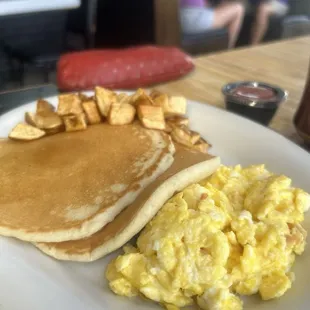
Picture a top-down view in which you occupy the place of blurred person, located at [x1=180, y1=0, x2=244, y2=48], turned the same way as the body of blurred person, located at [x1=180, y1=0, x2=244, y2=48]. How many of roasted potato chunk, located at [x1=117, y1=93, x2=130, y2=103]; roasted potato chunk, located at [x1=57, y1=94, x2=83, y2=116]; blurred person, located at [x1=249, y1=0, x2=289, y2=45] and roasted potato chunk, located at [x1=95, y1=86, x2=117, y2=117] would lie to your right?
3

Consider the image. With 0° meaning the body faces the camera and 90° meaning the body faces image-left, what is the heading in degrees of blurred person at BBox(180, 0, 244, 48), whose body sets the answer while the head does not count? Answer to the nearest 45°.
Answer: approximately 270°

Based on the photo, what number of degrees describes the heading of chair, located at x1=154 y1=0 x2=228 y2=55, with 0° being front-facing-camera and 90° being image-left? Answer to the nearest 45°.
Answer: approximately 270°

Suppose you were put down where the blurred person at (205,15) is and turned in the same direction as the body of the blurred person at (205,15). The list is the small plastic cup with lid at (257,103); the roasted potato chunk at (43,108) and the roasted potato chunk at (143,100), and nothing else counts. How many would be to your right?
3

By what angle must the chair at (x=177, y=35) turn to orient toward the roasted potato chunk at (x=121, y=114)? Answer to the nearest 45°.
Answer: approximately 90° to its right

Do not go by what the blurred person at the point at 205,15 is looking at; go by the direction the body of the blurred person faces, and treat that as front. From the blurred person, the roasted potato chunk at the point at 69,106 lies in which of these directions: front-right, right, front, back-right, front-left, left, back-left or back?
right

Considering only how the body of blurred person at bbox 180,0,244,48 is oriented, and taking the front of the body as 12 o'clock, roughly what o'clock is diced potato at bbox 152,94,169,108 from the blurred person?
The diced potato is roughly at 3 o'clock from the blurred person.

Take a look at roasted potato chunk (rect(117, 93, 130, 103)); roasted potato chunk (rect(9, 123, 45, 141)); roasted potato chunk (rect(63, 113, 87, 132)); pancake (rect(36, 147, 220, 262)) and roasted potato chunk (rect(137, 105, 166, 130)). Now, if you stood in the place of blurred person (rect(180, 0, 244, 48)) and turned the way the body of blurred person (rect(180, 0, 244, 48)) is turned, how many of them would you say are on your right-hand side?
5

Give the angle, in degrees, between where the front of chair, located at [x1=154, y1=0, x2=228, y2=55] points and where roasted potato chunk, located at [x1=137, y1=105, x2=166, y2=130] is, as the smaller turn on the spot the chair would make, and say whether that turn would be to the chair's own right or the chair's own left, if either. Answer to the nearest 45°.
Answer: approximately 90° to the chair's own right

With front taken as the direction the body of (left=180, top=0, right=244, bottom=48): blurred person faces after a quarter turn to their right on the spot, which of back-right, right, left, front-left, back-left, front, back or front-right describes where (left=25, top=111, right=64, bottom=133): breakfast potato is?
front

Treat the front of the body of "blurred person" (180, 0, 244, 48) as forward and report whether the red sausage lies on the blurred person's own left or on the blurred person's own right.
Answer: on the blurred person's own right

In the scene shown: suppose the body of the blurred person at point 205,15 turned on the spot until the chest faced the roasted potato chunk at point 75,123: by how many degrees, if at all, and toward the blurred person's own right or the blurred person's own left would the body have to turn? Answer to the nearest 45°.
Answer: approximately 90° to the blurred person's own right

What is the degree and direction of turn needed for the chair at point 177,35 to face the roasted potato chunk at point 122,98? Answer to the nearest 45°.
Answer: approximately 90° to its right
